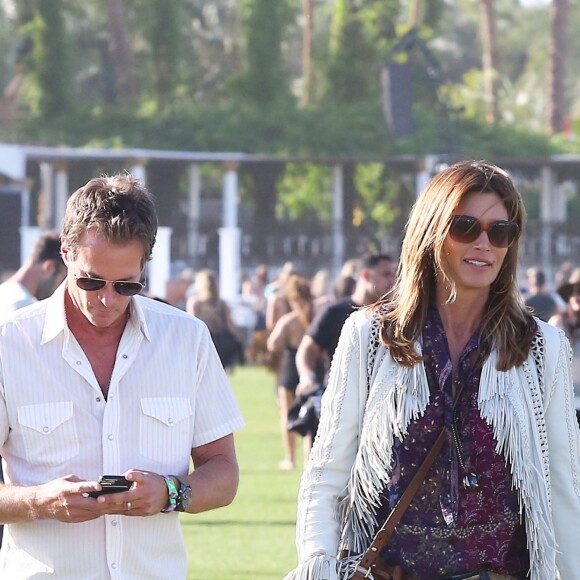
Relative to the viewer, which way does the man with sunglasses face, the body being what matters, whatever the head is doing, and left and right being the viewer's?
facing the viewer

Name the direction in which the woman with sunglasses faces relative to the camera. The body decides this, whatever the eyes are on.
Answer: toward the camera

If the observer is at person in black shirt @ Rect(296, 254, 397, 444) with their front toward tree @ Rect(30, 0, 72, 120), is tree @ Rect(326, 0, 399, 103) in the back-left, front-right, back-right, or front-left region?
front-right

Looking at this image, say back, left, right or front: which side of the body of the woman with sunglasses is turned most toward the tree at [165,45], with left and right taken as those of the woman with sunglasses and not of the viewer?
back

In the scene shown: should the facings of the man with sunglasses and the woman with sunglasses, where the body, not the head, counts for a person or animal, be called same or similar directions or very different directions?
same or similar directions

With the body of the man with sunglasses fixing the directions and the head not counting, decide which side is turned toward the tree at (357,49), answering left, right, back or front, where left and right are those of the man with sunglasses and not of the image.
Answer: back

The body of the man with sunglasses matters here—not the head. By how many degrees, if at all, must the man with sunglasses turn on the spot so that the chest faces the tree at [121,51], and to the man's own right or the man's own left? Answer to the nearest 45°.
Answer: approximately 180°

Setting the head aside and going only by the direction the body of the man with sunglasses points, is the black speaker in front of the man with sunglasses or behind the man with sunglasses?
behind

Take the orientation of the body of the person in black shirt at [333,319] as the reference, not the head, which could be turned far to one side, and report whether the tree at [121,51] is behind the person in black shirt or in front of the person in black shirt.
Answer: behind

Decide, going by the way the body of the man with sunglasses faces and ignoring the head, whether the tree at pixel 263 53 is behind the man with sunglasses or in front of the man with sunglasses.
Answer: behind

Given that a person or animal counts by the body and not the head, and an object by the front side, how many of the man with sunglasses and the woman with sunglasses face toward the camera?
2

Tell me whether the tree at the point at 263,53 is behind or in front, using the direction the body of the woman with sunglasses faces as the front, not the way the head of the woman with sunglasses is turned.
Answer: behind

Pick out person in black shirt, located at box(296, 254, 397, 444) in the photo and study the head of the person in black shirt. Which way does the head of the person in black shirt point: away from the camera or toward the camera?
toward the camera
